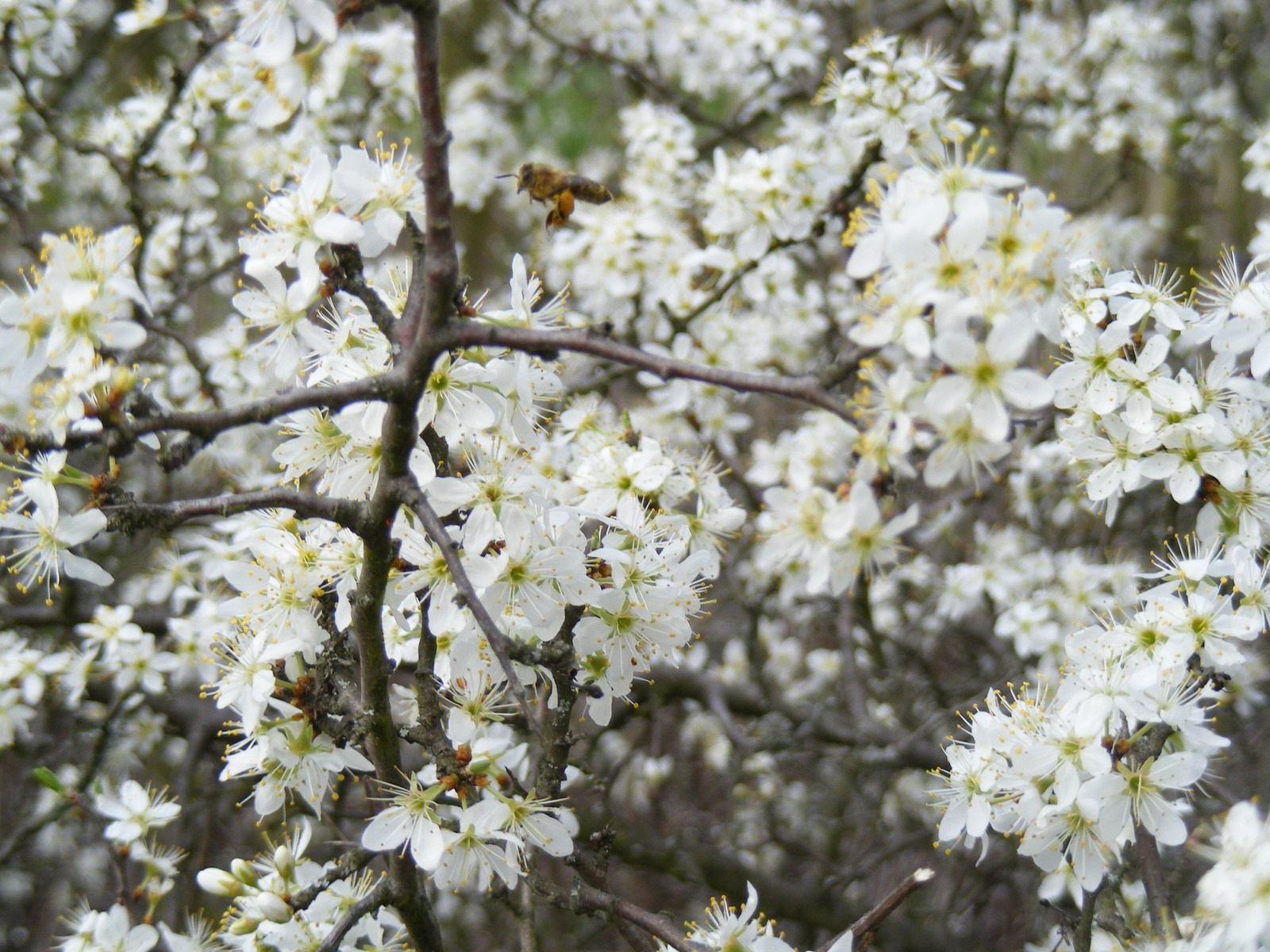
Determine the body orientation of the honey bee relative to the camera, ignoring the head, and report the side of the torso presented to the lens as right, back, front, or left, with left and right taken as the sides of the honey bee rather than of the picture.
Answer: left
